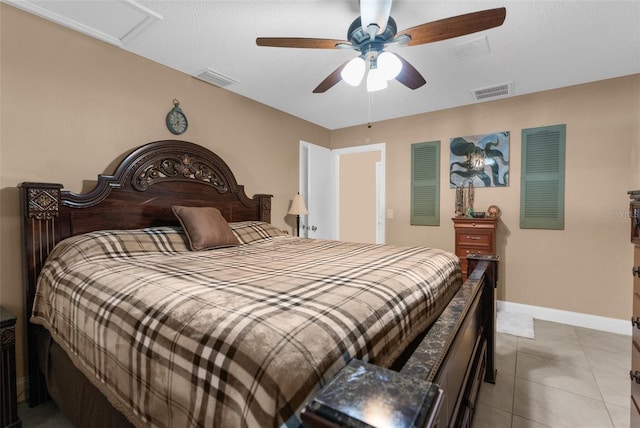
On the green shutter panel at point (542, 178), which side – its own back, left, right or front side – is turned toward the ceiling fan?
front

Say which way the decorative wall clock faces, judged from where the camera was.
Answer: facing the viewer and to the right of the viewer

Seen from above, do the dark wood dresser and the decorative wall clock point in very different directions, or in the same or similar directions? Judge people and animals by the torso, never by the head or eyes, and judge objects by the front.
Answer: very different directions

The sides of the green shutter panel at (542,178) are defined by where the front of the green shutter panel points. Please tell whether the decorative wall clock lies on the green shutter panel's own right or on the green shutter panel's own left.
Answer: on the green shutter panel's own right

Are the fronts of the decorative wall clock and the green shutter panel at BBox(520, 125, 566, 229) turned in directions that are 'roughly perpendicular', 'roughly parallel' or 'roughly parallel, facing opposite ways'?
roughly perpendicular

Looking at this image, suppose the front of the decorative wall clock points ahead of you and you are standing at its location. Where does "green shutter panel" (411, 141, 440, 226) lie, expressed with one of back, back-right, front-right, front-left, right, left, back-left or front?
front-left

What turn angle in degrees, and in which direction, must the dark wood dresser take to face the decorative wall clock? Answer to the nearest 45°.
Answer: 0° — it already faces it

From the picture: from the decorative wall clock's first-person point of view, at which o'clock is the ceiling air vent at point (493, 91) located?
The ceiling air vent is roughly at 11 o'clock from the decorative wall clock.
